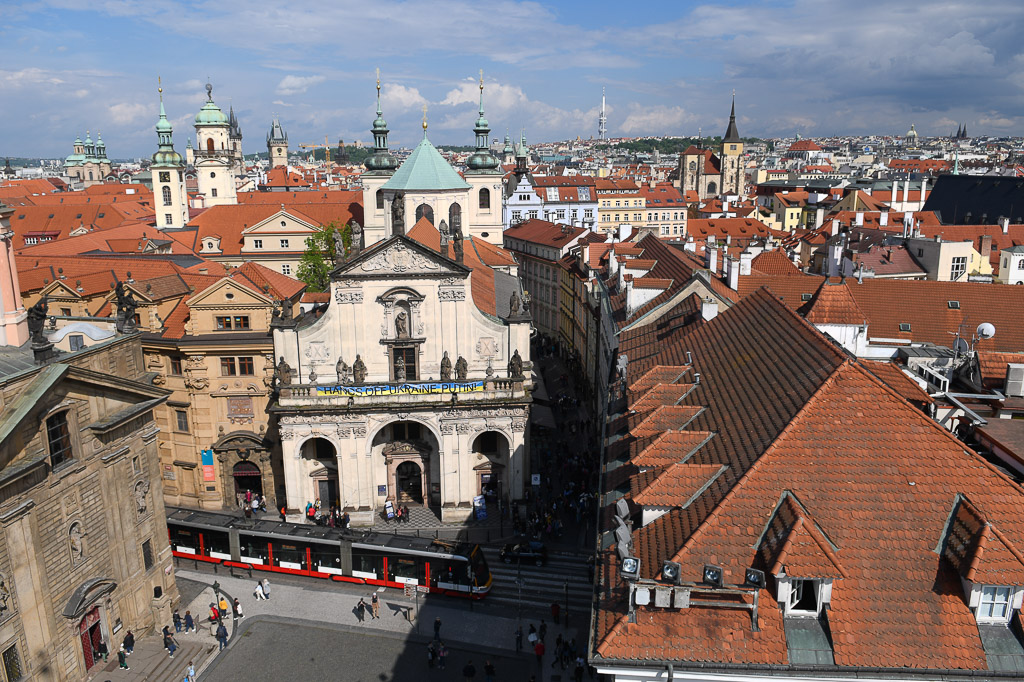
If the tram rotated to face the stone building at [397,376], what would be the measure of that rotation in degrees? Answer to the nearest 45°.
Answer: approximately 90° to its left

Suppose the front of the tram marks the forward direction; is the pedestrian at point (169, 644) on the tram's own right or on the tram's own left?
on the tram's own right

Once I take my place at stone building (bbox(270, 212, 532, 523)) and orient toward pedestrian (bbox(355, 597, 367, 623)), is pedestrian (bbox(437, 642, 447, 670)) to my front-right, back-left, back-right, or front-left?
front-left

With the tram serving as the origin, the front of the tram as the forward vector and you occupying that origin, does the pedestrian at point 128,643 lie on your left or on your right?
on your right

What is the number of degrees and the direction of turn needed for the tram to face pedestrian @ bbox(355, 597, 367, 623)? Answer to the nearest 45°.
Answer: approximately 45° to its right

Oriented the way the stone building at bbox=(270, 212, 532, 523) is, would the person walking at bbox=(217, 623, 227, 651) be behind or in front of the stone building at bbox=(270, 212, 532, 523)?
in front

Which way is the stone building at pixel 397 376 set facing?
toward the camera

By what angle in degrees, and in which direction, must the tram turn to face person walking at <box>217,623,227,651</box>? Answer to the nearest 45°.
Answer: approximately 90° to its right

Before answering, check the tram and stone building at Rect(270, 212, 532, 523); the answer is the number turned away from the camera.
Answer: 0

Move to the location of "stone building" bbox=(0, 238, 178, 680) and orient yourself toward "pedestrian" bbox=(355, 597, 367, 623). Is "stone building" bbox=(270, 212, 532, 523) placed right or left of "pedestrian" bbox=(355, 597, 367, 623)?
left

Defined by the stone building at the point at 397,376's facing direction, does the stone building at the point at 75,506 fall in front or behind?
in front

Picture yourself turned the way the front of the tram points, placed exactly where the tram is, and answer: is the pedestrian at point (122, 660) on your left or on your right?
on your right

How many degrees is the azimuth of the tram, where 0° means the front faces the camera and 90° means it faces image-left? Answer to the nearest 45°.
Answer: approximately 315°

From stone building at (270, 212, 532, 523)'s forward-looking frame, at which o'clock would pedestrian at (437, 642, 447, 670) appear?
The pedestrian is roughly at 12 o'clock from the stone building.

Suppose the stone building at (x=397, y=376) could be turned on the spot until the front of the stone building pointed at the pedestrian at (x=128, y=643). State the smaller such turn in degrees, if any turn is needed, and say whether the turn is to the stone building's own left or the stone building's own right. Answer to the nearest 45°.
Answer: approximately 45° to the stone building's own right
